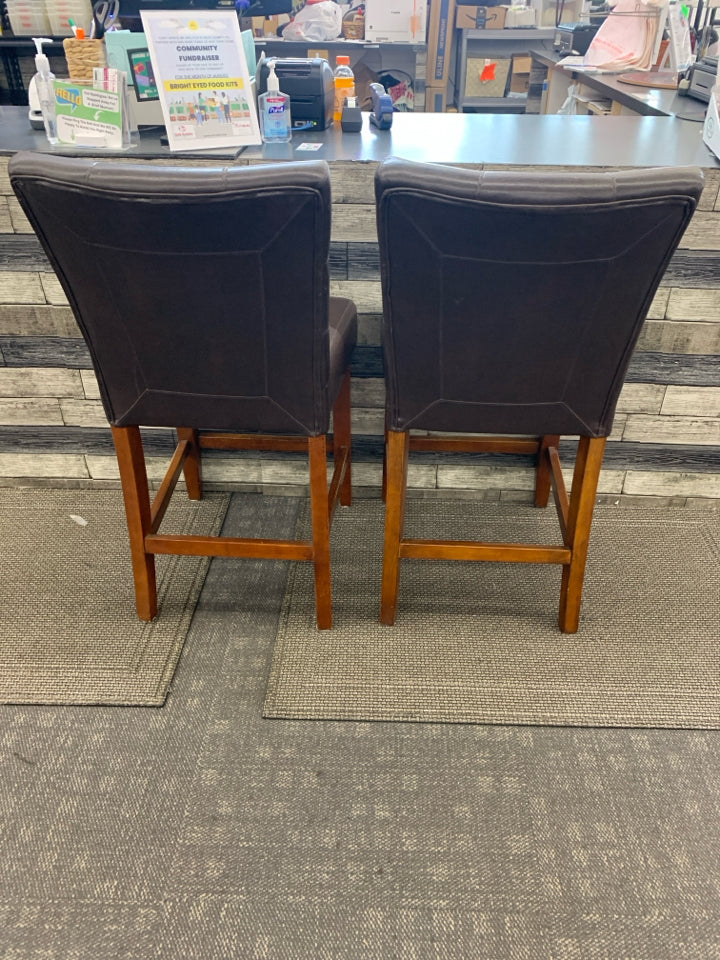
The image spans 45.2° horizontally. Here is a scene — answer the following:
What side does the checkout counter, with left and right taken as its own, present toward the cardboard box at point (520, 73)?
back

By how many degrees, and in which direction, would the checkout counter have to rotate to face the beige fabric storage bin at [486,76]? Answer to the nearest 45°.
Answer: approximately 180°

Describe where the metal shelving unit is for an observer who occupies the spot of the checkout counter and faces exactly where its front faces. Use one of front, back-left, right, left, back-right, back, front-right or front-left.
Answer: back

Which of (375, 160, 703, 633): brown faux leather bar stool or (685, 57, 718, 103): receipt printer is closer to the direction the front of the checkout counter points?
the brown faux leather bar stool

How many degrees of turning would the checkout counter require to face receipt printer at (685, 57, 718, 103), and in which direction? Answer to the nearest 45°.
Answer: approximately 135° to its left

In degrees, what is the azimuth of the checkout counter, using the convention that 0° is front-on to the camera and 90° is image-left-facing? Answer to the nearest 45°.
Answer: approximately 0°

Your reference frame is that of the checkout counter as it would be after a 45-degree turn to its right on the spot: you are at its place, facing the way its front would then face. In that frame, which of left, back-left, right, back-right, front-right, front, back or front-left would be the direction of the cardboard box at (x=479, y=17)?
back-right

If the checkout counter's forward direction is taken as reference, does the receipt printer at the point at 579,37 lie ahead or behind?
behind

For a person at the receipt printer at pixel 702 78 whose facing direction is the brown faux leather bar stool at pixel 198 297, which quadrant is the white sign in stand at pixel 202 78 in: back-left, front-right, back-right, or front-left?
front-right

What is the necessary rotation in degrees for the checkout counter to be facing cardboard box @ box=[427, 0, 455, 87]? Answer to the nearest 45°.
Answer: approximately 180°

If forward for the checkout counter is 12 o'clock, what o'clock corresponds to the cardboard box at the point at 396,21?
The cardboard box is roughly at 6 o'clock from the checkout counter.

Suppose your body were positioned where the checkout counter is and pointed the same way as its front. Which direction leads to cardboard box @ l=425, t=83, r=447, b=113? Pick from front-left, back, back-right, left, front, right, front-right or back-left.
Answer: back
